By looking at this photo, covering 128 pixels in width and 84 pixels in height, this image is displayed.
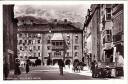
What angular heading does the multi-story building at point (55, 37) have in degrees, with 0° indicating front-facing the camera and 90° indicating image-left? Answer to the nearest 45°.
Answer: approximately 0°

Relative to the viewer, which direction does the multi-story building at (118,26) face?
to the viewer's left

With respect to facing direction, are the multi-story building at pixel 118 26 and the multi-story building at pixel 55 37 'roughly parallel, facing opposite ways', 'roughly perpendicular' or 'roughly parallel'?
roughly perpendicular

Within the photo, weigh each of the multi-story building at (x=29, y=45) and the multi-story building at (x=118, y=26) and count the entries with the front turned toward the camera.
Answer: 1

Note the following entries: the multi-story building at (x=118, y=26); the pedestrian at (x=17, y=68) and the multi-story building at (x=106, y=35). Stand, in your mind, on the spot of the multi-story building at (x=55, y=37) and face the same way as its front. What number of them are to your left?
2

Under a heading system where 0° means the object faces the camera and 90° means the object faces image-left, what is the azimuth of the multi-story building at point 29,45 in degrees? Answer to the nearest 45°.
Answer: approximately 0°

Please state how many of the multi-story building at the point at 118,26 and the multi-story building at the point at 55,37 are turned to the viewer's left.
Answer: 1
